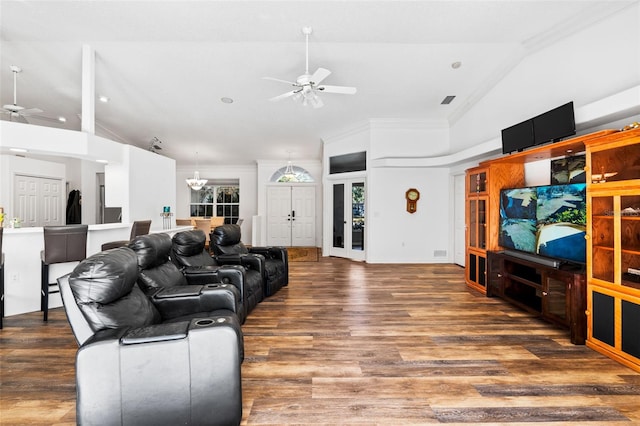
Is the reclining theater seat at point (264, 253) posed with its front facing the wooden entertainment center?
yes

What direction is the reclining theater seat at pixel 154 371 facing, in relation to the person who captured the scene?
facing to the right of the viewer

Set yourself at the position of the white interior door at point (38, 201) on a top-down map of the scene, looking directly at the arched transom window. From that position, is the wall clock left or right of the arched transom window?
right

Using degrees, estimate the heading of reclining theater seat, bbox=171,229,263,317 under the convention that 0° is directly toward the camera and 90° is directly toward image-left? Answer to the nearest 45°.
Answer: approximately 315°

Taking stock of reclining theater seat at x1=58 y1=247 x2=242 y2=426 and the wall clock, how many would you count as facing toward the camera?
1

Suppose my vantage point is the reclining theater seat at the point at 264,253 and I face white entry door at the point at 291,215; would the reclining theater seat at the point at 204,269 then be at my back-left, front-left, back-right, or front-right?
back-left

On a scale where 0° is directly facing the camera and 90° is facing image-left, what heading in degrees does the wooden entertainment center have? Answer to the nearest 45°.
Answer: approximately 45°

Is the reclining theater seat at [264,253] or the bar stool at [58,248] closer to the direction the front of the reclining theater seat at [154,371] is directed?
the reclining theater seat

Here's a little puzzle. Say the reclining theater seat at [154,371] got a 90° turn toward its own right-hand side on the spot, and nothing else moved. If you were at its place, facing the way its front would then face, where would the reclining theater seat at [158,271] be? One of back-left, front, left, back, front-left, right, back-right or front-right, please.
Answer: back

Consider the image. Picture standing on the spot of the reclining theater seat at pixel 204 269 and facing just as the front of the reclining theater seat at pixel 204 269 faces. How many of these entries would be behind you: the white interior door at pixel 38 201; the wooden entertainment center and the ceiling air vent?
1

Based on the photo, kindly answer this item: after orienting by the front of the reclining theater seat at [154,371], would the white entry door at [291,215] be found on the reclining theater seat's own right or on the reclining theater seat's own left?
on the reclining theater seat's own left

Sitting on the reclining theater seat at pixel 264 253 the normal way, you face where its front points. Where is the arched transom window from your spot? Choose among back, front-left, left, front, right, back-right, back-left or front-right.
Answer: back-left
